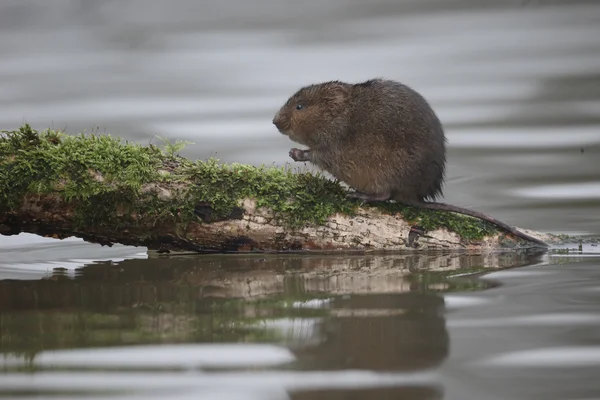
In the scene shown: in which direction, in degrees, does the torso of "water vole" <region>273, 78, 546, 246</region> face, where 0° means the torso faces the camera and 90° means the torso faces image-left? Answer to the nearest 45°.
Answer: approximately 90°
